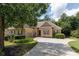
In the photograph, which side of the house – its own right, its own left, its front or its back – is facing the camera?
front
